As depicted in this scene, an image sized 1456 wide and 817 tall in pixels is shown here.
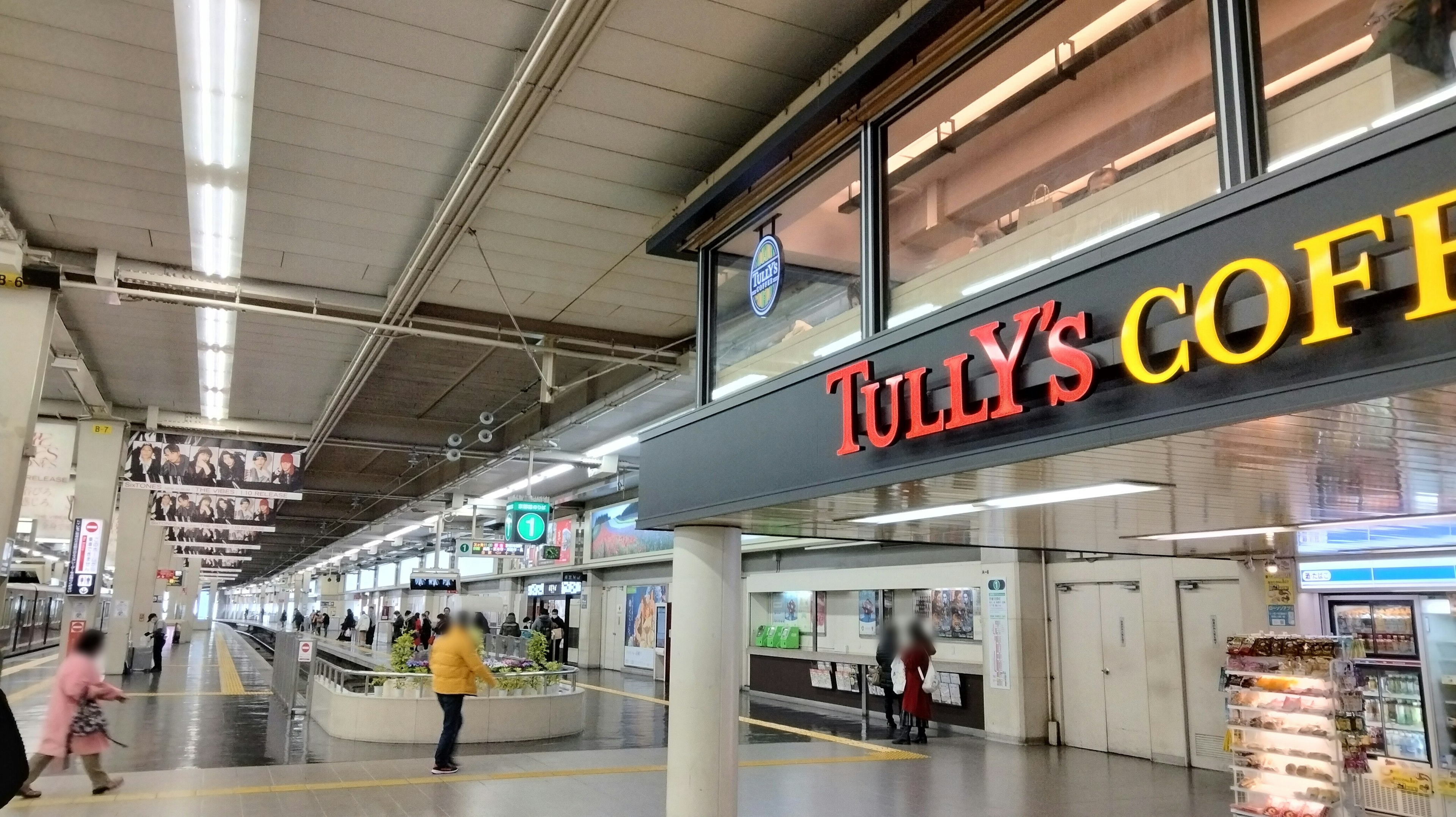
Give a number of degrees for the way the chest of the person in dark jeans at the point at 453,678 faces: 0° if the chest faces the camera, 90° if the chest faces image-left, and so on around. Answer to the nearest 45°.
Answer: approximately 225°

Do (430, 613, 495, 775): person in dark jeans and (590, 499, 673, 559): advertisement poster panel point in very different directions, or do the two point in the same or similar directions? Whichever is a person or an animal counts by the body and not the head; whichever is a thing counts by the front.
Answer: very different directions

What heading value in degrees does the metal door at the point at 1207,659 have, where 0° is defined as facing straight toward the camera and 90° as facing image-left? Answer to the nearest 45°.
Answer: approximately 45°

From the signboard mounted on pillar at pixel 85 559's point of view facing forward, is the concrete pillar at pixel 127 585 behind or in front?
behind

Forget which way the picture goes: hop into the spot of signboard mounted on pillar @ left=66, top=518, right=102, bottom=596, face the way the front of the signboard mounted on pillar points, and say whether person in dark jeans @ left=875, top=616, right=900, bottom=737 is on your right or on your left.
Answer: on your left
